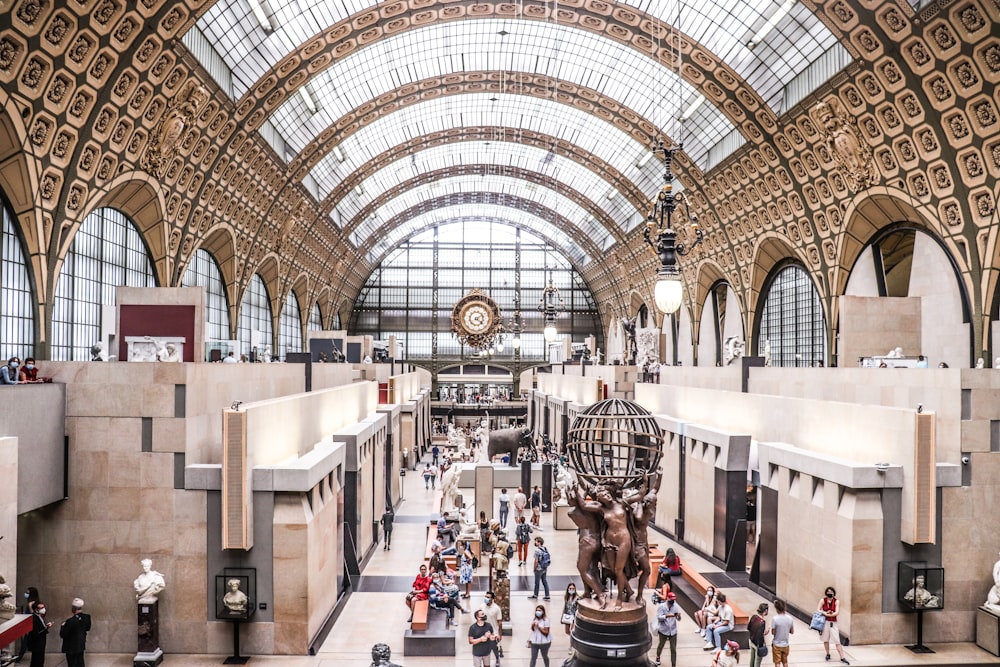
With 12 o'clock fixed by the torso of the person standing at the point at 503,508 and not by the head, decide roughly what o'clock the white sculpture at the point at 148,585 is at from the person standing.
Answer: The white sculpture is roughly at 7 o'clock from the person standing.

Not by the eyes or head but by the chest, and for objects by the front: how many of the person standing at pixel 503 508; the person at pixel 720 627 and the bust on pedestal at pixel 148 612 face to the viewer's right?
0

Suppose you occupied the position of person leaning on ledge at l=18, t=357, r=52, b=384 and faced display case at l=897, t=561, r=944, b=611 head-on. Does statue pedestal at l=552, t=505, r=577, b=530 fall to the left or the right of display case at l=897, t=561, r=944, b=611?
left

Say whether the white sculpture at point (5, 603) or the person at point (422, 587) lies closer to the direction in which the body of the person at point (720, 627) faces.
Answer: the white sculpture

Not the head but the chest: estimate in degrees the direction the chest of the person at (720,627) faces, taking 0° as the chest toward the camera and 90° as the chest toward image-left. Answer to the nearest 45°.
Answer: approximately 45°

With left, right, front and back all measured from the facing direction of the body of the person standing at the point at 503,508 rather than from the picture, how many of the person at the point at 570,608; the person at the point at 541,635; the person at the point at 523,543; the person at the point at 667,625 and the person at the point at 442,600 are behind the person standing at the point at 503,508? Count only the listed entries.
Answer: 5

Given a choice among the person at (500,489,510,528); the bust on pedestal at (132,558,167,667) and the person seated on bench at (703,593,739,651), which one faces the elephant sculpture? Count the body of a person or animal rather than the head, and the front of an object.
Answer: the person at (500,489,510,528)

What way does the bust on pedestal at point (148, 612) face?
toward the camera

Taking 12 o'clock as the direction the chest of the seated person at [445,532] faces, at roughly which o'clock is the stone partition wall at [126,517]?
The stone partition wall is roughly at 4 o'clock from the seated person.
